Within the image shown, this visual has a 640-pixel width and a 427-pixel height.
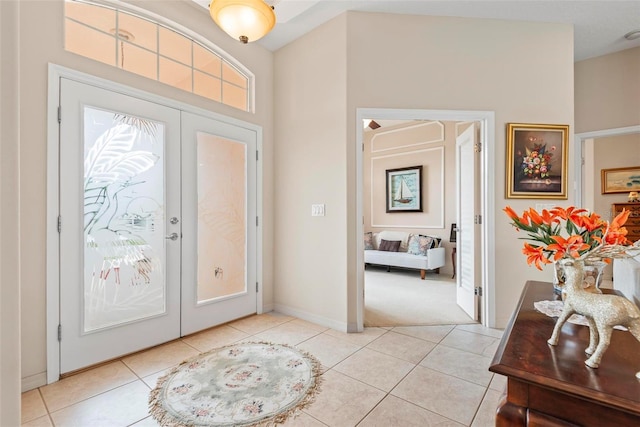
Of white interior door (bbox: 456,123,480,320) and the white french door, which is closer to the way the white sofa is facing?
the white french door

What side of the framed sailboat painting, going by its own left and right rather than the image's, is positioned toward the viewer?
front

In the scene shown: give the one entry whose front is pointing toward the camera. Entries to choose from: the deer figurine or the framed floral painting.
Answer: the framed floral painting

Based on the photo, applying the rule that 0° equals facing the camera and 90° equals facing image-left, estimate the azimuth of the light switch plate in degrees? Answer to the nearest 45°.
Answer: approximately 45°

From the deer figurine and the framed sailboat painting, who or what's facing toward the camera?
the framed sailboat painting

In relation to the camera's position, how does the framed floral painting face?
facing the viewer

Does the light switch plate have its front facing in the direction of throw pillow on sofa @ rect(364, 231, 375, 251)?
no

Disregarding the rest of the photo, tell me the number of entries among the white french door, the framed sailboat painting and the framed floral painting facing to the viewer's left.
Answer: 0

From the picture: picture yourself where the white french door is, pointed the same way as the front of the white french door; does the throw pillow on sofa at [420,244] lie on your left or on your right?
on your left

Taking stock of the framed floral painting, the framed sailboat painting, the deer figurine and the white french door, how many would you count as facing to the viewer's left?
1

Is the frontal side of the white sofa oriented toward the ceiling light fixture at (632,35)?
no

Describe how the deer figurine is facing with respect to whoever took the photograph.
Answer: facing to the left of the viewer

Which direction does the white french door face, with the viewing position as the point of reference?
facing the viewer and to the right of the viewer

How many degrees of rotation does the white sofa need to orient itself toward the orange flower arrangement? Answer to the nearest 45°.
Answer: approximately 45° to its left

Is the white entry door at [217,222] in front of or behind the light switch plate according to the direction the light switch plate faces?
in front

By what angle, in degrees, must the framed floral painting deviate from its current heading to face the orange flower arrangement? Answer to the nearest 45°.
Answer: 0° — it already faces it

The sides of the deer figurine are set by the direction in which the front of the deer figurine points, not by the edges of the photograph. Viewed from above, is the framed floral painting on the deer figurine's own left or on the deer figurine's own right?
on the deer figurine's own right

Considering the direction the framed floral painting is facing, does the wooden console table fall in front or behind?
in front

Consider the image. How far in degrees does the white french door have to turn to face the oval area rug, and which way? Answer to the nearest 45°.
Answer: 0° — it already faces it
